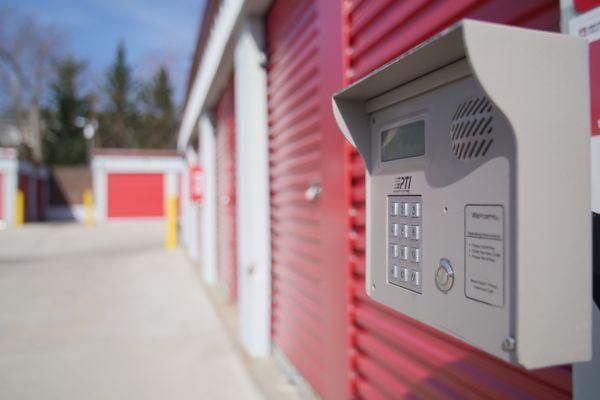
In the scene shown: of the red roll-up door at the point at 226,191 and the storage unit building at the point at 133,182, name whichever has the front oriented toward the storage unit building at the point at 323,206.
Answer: the storage unit building at the point at 133,182

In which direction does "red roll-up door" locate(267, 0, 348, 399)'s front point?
to the viewer's left

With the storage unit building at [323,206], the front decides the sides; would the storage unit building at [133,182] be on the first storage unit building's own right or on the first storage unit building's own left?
on the first storage unit building's own right

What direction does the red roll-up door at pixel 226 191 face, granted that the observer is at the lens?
facing to the left of the viewer

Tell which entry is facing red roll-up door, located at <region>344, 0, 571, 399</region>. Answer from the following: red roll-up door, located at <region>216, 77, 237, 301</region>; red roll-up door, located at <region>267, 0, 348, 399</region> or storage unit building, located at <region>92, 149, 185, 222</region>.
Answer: the storage unit building

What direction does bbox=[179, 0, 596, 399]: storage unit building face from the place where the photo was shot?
facing to the left of the viewer

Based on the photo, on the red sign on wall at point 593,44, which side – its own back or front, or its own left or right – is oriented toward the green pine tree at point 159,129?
right

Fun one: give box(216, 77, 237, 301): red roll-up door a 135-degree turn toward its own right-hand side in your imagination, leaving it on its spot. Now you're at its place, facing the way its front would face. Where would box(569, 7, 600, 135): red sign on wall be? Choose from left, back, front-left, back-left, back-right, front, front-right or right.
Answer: back-right
